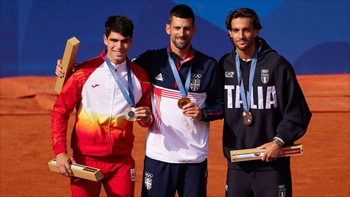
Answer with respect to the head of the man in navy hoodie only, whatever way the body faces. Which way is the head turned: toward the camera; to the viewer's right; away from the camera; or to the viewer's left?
toward the camera

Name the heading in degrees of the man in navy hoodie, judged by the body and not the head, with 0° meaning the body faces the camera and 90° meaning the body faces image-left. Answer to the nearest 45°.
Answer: approximately 45°

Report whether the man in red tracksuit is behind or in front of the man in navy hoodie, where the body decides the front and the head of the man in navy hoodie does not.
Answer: in front
